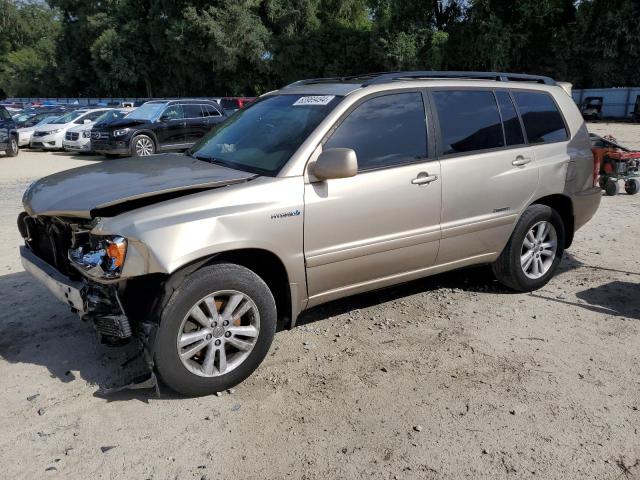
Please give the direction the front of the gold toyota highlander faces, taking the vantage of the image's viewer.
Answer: facing the viewer and to the left of the viewer

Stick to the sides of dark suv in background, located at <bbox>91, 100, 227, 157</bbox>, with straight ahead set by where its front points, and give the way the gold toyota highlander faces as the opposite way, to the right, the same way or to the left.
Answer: the same way

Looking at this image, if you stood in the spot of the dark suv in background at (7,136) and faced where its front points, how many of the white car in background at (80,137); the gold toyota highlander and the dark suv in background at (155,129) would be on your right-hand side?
0

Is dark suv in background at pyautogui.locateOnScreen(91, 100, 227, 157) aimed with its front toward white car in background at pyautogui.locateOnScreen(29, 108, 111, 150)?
no

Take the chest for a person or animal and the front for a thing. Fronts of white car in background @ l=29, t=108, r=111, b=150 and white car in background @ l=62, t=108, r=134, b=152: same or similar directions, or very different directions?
same or similar directions

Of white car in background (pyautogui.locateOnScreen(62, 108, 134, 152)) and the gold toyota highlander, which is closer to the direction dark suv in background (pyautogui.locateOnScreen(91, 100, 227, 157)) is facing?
the gold toyota highlander

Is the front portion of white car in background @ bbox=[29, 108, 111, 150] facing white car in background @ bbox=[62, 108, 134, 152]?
no

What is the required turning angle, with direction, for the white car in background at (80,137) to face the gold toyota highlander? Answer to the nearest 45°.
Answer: approximately 45° to its left

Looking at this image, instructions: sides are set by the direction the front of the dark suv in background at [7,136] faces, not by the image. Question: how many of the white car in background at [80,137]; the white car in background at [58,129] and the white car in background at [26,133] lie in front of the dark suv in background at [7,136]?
0

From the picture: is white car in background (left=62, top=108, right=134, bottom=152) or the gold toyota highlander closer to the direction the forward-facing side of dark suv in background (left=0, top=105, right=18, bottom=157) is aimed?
the gold toyota highlander

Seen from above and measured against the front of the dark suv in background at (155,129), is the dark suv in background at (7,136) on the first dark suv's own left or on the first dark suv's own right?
on the first dark suv's own right

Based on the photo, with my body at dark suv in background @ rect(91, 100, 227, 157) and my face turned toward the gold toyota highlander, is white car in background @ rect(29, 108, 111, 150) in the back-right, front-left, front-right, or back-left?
back-right

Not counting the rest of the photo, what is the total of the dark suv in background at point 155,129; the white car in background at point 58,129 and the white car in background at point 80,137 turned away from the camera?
0

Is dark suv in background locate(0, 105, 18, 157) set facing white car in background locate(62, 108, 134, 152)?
no

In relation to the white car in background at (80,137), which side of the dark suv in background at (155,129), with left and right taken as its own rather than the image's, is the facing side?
right

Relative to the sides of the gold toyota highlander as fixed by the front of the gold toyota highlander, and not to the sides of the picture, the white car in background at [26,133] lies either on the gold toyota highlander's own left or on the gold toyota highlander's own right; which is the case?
on the gold toyota highlander's own right
